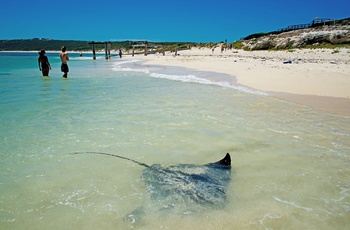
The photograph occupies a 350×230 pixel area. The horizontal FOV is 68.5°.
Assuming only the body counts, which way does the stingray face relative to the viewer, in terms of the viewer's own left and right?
facing the viewer and to the right of the viewer
